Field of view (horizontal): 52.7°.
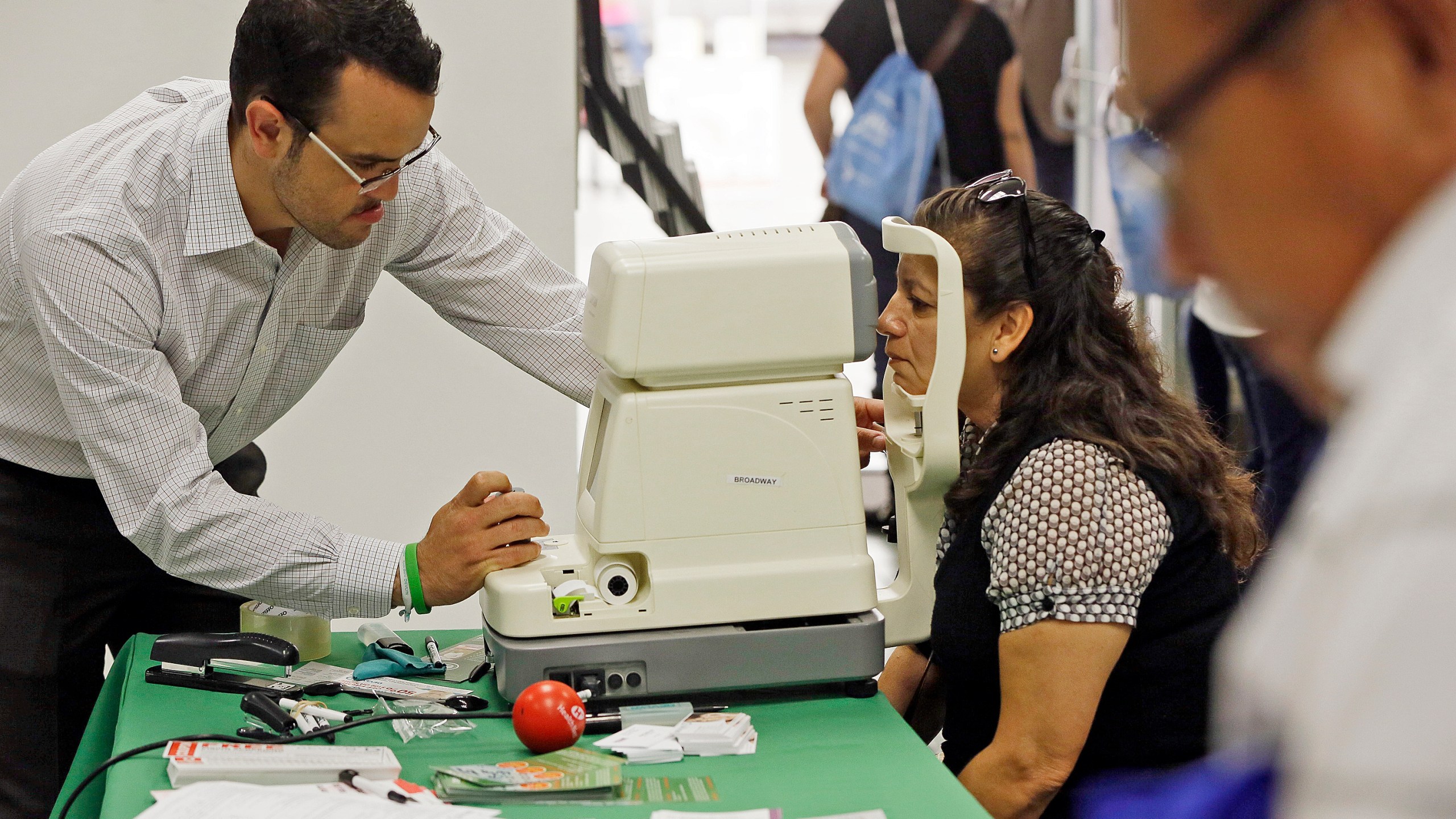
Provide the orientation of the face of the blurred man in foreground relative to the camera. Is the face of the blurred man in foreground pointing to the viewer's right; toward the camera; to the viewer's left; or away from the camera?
to the viewer's left

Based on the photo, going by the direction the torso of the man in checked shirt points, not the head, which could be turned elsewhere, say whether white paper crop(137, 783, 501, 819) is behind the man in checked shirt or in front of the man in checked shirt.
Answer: in front

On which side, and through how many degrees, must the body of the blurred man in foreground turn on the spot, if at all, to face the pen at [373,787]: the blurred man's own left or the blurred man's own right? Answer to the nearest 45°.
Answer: approximately 45° to the blurred man's own right

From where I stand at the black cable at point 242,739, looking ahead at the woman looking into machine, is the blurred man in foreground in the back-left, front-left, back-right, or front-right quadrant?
front-right

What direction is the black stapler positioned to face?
to the viewer's right

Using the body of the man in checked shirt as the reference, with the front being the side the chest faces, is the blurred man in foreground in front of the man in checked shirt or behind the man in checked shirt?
in front

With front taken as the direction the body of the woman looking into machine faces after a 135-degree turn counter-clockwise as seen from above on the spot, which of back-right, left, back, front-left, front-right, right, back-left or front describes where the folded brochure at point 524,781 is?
right

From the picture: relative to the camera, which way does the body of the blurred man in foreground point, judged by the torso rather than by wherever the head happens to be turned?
to the viewer's left

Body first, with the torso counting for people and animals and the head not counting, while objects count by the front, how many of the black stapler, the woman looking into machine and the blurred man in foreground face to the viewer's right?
1

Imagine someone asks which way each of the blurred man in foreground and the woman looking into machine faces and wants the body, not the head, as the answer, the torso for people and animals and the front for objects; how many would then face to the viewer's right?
0

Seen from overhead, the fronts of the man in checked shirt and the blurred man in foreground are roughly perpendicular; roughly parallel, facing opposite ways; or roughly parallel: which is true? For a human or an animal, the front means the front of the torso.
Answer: roughly parallel, facing opposite ways

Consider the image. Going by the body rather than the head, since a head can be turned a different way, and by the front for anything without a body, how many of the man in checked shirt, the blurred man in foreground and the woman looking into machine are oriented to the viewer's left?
2

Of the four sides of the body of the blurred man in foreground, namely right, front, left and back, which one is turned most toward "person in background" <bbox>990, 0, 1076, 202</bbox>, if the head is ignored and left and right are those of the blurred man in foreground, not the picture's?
right

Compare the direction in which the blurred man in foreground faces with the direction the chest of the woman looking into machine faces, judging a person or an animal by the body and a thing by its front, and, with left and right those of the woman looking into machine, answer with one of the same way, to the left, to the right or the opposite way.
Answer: the same way

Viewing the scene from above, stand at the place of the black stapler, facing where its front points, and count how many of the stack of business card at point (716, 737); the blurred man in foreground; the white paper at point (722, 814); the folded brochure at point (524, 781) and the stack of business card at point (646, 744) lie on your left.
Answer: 0

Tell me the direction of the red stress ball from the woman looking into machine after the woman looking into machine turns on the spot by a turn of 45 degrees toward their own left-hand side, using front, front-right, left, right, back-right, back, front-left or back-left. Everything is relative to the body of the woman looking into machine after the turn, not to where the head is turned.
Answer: front

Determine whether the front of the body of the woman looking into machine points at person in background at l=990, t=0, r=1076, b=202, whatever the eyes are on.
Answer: no

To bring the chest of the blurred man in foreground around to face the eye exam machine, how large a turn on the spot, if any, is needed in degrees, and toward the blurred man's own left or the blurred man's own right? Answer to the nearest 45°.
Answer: approximately 45° to the blurred man's own right
